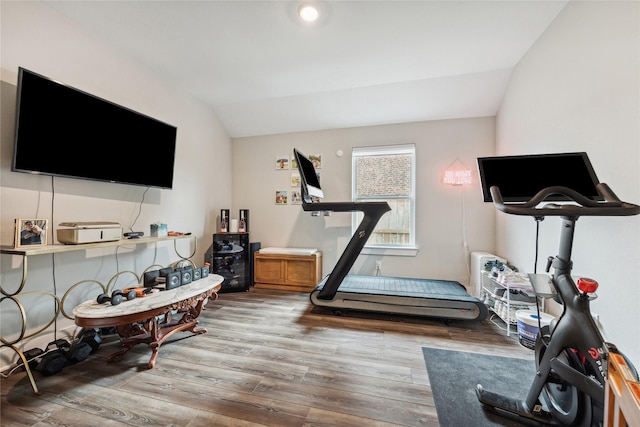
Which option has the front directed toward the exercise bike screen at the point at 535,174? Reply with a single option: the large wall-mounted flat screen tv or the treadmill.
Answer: the large wall-mounted flat screen tv

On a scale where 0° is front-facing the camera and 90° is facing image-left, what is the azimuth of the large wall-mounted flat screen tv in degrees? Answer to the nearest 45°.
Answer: approximately 315°

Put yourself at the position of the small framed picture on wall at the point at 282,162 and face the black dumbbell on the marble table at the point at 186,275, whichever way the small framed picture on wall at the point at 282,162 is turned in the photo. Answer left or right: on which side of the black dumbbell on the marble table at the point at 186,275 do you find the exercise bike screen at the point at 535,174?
left

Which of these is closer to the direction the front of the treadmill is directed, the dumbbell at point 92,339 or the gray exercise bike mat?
the dumbbell

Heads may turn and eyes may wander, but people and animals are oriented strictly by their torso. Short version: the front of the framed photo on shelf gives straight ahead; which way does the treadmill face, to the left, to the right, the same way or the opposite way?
the opposite way

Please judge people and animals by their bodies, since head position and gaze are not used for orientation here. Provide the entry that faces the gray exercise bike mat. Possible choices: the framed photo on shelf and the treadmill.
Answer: the framed photo on shelf

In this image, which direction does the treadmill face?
to the viewer's left

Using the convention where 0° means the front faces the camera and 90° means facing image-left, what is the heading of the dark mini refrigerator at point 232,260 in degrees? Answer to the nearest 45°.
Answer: approximately 0°

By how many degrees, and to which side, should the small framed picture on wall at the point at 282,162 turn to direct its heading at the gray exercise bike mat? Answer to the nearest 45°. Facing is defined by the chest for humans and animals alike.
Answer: approximately 45° to its left

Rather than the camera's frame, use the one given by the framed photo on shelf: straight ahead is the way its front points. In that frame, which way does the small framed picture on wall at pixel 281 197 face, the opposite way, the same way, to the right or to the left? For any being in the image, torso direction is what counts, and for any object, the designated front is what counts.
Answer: to the right

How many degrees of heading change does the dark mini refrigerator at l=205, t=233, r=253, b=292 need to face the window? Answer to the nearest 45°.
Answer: approximately 90° to its left

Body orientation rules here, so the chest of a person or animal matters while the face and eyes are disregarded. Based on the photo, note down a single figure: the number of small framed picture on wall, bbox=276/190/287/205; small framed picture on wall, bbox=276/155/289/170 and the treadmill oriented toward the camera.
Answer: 2

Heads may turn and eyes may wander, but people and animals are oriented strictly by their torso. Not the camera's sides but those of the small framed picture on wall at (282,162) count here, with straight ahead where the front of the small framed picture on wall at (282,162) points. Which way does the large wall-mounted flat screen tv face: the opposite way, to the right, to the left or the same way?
to the left

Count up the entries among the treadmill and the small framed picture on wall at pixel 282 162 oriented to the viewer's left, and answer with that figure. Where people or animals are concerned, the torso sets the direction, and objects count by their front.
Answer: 1
